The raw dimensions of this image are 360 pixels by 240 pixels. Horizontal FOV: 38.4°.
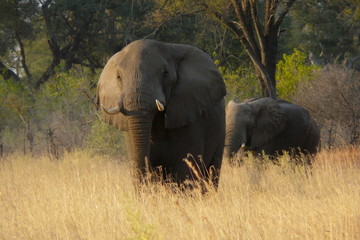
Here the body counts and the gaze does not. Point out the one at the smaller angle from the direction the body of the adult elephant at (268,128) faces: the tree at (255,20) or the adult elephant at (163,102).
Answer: the adult elephant

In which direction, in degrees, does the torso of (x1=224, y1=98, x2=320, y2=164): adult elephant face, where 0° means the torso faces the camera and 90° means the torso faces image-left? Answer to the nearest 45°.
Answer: approximately 45°

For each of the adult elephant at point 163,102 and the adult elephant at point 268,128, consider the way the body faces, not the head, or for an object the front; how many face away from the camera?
0

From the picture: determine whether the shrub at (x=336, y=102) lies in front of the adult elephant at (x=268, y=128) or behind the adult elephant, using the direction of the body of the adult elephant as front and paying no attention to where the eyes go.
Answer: behind

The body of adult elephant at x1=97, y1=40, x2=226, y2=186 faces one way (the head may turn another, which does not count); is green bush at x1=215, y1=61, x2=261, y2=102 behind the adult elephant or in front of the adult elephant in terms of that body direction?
behind

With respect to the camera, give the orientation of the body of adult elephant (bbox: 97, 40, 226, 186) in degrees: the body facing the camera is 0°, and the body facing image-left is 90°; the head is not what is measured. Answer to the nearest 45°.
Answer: approximately 45°

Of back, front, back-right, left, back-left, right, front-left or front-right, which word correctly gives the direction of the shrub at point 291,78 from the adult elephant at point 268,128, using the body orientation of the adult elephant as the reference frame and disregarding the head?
back-right

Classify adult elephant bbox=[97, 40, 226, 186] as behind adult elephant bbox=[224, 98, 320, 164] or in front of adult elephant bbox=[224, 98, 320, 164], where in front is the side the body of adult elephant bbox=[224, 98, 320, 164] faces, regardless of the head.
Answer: in front
